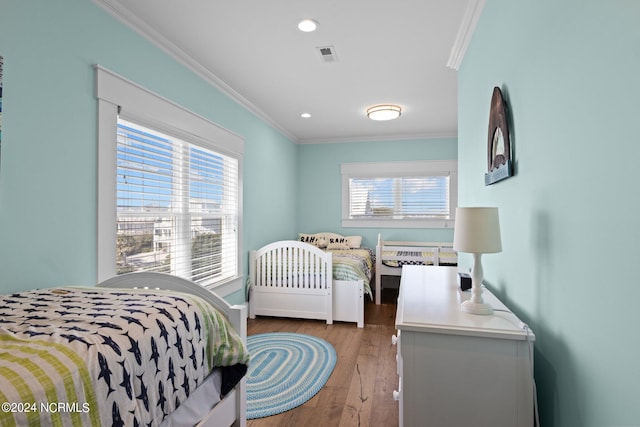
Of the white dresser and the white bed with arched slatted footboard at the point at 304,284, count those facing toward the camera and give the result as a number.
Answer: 1

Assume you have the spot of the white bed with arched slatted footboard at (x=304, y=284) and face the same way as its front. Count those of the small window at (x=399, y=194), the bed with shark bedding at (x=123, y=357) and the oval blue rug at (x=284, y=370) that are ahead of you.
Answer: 2

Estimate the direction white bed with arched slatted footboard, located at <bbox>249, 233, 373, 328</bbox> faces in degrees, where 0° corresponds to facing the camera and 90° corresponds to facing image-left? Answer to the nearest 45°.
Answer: approximately 0°

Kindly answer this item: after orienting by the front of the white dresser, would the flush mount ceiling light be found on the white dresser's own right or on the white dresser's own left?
on the white dresser's own right

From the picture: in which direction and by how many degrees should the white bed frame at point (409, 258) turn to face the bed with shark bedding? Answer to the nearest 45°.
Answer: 0° — it already faces it

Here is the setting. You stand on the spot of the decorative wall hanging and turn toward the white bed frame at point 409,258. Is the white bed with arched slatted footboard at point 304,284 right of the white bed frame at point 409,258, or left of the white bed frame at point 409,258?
left

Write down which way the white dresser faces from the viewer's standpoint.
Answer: facing to the left of the viewer
